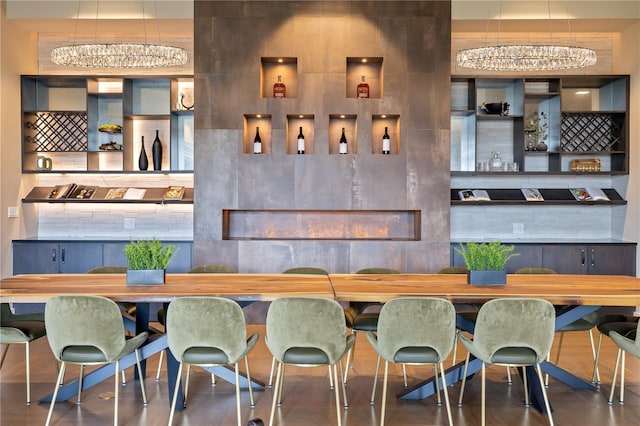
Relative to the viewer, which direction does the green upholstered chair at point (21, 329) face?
to the viewer's right

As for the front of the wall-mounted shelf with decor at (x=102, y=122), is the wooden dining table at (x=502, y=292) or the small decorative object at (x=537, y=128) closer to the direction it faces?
the wooden dining table

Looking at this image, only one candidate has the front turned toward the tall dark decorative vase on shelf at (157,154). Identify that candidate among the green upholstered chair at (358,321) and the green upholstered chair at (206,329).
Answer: the green upholstered chair at (206,329)

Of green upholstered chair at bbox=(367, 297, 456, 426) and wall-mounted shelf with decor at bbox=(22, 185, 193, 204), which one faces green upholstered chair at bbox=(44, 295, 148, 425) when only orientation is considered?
the wall-mounted shelf with decor

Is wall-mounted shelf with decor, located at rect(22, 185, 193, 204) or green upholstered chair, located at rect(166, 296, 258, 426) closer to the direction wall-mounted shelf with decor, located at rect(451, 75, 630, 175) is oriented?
the green upholstered chair

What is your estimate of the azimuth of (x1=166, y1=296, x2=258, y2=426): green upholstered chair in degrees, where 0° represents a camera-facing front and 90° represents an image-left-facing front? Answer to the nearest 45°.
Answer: approximately 180°

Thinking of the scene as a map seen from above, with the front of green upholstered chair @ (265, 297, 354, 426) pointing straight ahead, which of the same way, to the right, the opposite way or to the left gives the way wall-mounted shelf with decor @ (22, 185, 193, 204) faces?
the opposite way

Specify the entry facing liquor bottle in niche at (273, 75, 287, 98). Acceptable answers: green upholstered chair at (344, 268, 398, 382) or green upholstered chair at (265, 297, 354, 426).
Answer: green upholstered chair at (265, 297, 354, 426)
